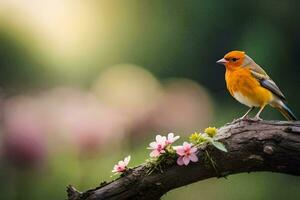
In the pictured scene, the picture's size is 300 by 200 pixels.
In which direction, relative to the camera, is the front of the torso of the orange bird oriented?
to the viewer's left

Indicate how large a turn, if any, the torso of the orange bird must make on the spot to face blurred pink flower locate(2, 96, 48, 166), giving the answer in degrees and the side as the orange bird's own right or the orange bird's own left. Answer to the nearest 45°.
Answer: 0° — it already faces it
